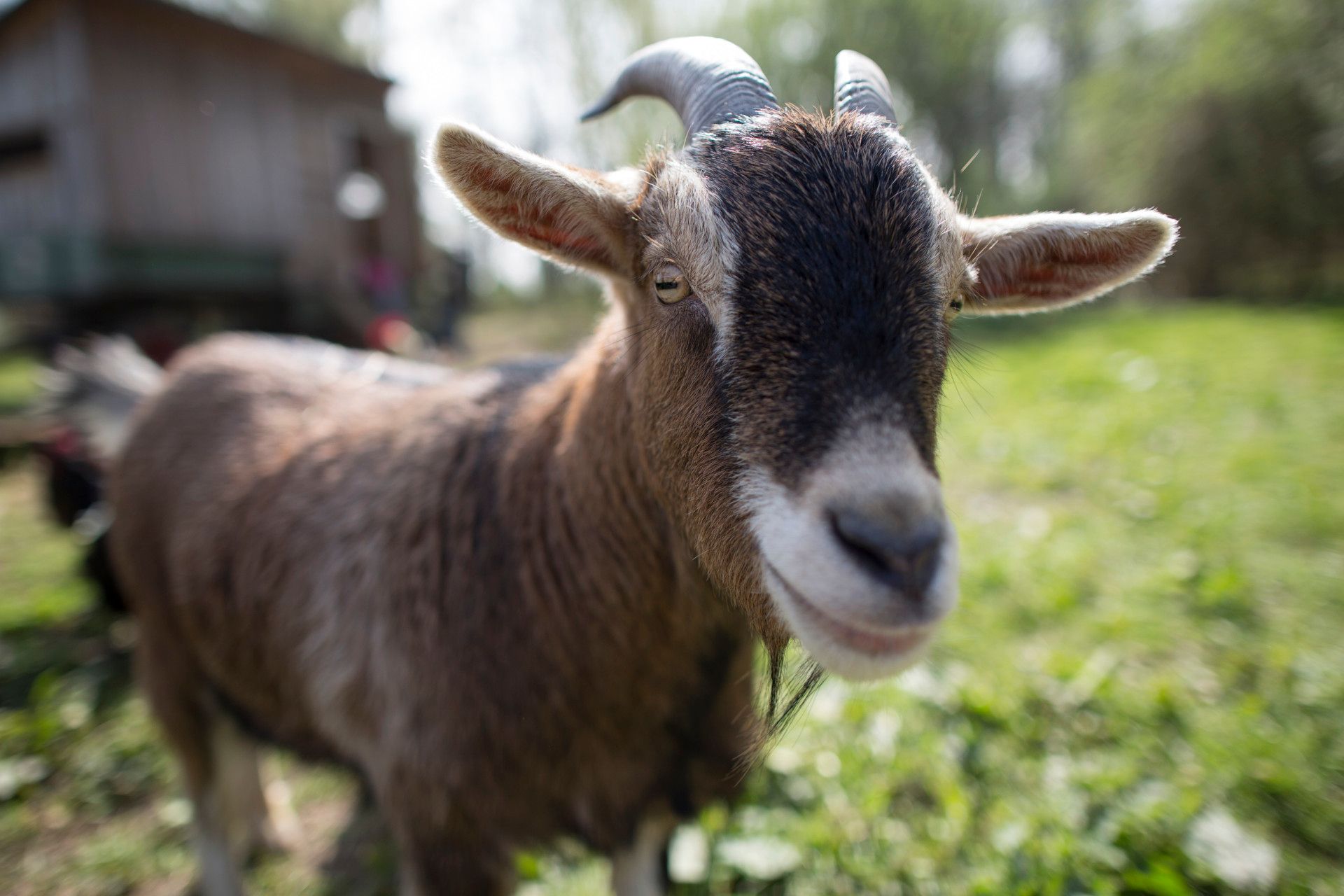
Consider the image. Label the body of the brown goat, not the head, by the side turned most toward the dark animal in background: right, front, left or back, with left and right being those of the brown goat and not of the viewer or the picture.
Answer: back

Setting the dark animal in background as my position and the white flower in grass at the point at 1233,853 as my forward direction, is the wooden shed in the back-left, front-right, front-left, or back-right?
back-left

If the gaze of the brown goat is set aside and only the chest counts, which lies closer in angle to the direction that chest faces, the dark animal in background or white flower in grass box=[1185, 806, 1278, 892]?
the white flower in grass

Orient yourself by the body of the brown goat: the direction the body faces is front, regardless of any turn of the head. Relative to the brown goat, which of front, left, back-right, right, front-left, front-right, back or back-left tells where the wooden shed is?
back

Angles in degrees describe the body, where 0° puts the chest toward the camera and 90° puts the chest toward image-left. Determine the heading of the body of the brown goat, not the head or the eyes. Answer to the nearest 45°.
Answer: approximately 315°

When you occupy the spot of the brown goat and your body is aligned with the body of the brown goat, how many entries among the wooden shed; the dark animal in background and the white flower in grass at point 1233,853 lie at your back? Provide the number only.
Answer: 2

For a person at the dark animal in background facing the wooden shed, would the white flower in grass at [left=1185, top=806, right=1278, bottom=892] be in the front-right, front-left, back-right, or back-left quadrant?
back-right

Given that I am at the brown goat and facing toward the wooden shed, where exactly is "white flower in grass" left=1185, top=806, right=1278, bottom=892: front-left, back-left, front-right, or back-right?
back-right

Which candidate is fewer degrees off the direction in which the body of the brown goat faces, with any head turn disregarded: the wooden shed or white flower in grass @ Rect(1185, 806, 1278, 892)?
the white flower in grass

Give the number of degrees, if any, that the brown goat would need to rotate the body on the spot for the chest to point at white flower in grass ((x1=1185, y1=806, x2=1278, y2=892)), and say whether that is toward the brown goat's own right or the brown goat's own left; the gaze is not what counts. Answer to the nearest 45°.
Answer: approximately 45° to the brown goat's own left
